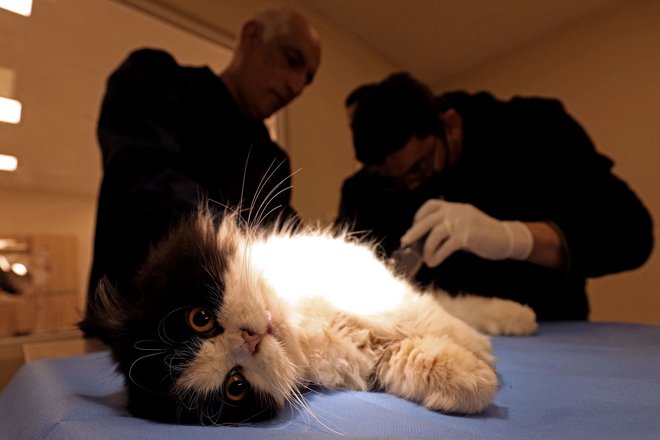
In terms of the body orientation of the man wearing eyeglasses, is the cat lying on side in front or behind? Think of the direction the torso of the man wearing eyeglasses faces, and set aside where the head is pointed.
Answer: in front

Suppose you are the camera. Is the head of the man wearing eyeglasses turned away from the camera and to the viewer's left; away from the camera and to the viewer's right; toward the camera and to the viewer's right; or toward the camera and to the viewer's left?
toward the camera and to the viewer's left

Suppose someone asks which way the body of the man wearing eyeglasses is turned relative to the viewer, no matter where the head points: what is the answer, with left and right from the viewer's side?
facing the viewer and to the left of the viewer

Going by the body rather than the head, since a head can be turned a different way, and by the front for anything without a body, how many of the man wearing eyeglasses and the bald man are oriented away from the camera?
0

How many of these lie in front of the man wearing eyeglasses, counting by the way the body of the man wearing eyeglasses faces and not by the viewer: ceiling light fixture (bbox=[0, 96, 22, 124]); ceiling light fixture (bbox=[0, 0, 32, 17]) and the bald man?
3

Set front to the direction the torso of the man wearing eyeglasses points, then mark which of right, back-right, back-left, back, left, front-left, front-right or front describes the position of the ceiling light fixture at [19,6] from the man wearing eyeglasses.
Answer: front

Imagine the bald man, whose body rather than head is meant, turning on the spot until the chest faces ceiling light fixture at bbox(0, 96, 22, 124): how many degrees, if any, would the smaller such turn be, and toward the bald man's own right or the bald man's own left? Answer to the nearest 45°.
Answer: approximately 135° to the bald man's own right

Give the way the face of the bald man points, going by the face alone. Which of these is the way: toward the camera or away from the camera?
toward the camera

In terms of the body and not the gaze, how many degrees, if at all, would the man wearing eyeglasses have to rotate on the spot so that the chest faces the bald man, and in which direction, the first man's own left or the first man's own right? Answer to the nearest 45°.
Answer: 0° — they already face them
